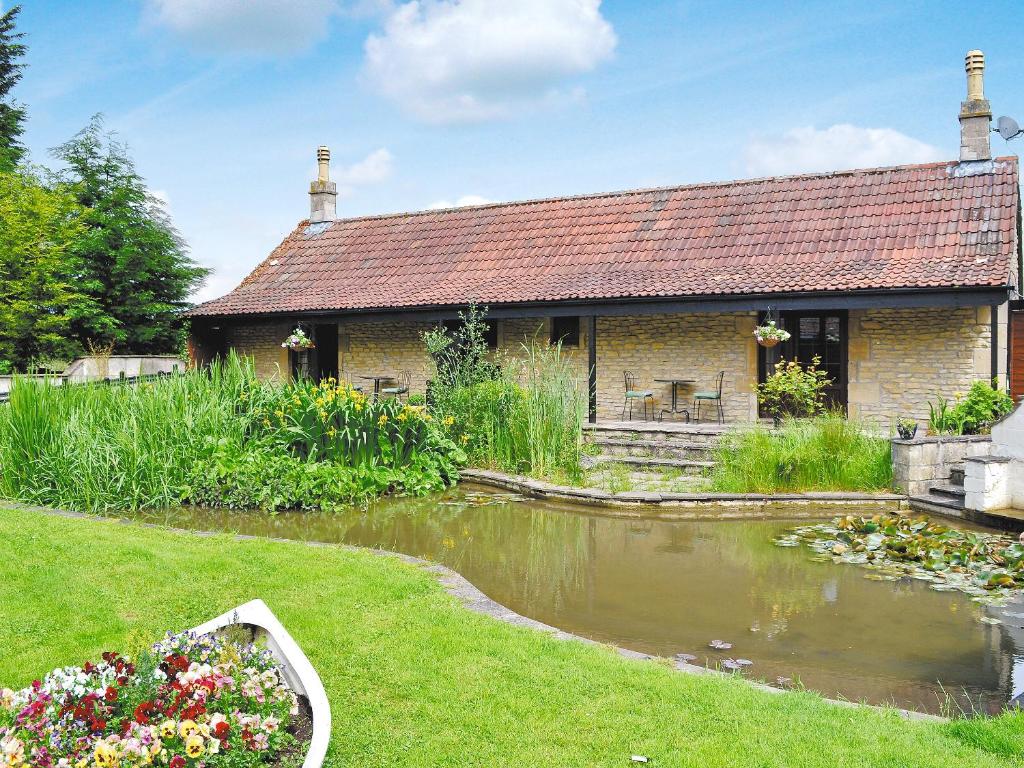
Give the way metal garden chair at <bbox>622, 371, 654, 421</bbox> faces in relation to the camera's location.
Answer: facing to the right of the viewer

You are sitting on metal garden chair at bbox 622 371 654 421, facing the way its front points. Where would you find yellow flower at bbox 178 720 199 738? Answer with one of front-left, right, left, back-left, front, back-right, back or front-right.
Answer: right

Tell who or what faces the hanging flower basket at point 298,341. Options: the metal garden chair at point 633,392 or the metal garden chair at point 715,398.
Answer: the metal garden chair at point 715,398

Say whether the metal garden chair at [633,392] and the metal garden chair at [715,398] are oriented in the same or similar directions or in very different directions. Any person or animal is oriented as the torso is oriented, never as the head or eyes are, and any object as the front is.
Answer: very different directions

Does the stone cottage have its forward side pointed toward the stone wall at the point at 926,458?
no

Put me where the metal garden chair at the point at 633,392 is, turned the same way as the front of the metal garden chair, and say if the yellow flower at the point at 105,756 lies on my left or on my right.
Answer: on my right

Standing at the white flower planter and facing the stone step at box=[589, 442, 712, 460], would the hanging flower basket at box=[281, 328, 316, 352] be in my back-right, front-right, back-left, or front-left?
front-left

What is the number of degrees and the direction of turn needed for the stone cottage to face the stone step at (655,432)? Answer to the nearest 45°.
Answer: approximately 45° to its left

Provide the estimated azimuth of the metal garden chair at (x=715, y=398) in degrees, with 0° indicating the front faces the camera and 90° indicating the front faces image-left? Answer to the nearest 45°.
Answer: approximately 90°

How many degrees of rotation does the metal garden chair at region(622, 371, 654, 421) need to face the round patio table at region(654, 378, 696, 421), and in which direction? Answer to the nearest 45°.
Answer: approximately 45° to its right

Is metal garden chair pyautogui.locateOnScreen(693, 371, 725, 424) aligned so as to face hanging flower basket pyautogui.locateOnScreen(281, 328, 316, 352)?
yes

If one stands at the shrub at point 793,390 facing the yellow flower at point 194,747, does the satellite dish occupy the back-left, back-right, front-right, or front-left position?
back-left

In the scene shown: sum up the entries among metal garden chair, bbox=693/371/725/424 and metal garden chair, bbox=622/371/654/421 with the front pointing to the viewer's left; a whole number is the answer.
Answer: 1

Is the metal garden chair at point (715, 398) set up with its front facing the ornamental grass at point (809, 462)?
no

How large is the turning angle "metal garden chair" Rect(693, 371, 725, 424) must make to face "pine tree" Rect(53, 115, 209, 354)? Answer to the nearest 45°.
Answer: approximately 45° to its right

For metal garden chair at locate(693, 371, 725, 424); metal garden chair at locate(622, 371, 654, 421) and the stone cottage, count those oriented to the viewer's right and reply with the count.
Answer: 1

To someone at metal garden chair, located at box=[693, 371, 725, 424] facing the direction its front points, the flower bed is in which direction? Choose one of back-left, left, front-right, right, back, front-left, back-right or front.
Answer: left

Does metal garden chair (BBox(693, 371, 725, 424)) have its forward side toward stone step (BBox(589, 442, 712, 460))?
no

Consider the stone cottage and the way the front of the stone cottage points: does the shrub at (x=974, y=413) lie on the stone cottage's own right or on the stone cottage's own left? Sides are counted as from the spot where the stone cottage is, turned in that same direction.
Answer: on the stone cottage's own left

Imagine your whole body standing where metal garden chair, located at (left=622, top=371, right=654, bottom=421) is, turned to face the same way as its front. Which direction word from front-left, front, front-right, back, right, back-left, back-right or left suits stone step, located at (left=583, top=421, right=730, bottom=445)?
right

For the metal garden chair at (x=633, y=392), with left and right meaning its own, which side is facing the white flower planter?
right
